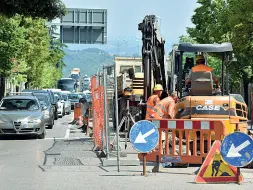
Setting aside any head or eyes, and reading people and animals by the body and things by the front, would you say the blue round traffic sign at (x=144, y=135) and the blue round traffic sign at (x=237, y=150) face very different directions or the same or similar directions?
same or similar directions

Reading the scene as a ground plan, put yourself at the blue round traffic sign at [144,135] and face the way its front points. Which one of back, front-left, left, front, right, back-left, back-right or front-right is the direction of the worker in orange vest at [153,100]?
back

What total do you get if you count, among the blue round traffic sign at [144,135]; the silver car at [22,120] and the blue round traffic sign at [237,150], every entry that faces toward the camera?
3

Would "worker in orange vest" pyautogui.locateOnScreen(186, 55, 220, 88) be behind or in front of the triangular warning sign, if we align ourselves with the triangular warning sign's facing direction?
behind

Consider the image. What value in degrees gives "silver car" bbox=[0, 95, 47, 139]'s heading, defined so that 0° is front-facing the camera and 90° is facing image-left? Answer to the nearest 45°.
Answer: approximately 0°

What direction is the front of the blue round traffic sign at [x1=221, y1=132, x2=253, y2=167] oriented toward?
toward the camera

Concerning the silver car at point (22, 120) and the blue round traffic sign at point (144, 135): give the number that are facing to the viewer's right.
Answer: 0

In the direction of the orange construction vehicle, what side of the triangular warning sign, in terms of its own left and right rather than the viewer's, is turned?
back

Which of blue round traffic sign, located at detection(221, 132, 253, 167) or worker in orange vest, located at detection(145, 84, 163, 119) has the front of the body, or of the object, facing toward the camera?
the blue round traffic sign
